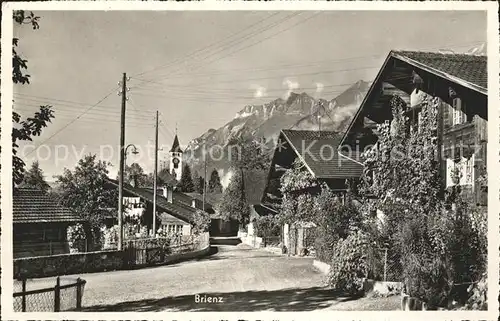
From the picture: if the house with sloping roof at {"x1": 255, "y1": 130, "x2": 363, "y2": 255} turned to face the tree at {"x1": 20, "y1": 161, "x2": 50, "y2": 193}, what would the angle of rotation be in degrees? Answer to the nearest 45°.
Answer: approximately 45° to its right

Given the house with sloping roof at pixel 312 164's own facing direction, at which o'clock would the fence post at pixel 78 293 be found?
The fence post is roughly at 11 o'clock from the house with sloping roof.

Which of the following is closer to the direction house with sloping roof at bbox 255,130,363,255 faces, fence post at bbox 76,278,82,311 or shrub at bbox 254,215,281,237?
the fence post

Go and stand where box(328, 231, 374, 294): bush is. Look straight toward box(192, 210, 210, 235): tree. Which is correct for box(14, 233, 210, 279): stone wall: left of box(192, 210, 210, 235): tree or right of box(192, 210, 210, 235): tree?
left

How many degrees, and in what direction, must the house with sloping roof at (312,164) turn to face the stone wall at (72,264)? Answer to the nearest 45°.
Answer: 0° — it already faces it

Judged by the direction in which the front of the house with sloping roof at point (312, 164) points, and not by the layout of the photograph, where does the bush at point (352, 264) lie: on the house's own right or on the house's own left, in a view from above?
on the house's own left

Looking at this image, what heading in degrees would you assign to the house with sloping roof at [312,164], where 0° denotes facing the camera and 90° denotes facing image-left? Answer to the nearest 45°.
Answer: approximately 45°
